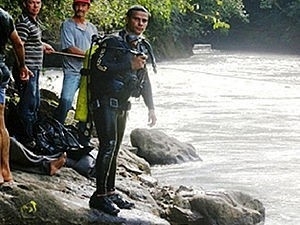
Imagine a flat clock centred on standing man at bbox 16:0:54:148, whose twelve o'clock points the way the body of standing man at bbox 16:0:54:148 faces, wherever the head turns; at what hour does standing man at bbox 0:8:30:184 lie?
standing man at bbox 0:8:30:184 is roughly at 2 o'clock from standing man at bbox 16:0:54:148.

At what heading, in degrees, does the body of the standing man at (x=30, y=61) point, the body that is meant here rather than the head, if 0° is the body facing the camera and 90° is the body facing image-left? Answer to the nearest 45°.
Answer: approximately 315°

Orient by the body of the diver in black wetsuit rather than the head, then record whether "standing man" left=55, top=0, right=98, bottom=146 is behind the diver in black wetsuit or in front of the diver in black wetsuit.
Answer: behind

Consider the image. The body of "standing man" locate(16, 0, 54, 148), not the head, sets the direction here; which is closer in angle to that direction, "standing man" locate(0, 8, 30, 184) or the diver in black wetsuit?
the diver in black wetsuit

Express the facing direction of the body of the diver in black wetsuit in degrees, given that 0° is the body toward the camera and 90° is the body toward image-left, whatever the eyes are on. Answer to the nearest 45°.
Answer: approximately 315°
